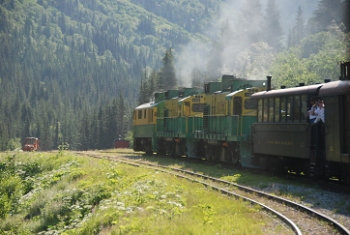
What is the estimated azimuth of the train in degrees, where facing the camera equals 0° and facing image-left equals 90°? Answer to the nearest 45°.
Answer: approximately 135°

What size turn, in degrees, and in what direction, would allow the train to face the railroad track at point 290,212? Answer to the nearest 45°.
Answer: approximately 135° to its left
